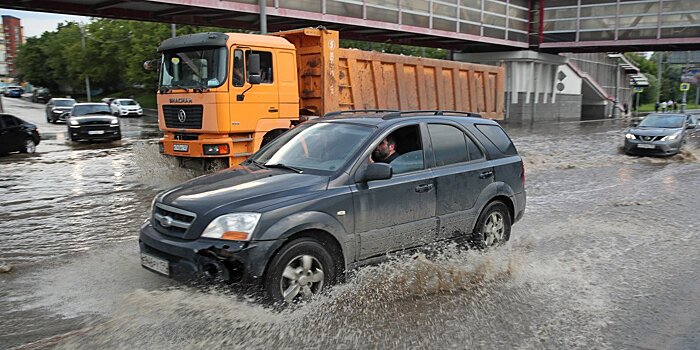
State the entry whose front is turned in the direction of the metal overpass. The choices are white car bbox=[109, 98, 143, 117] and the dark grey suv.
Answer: the white car

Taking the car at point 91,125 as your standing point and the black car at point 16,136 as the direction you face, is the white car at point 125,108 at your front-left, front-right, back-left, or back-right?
back-right

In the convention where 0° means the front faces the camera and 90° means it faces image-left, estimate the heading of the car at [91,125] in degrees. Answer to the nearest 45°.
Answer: approximately 0°

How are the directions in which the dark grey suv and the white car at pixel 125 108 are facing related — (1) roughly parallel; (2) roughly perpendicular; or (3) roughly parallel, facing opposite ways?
roughly perpendicular

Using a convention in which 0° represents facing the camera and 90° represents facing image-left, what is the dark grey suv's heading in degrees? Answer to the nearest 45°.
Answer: approximately 45°

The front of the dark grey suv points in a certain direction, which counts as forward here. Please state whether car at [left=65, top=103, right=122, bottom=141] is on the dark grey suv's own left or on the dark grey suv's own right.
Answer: on the dark grey suv's own right

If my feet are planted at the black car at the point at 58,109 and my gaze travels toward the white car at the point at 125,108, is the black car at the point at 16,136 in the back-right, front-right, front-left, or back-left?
back-right

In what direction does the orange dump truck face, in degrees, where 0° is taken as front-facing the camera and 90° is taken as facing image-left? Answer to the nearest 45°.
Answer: approximately 45°

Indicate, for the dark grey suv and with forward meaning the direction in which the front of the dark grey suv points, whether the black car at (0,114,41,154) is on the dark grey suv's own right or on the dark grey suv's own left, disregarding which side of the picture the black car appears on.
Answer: on the dark grey suv's own right

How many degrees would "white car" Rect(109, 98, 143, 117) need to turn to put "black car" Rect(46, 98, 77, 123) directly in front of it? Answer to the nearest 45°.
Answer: approximately 90° to its right
